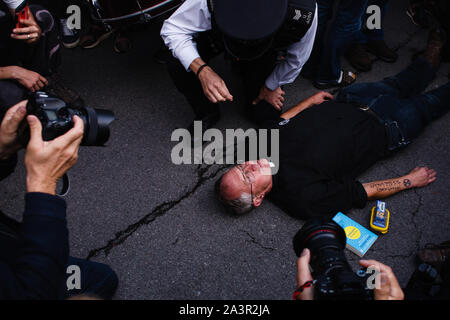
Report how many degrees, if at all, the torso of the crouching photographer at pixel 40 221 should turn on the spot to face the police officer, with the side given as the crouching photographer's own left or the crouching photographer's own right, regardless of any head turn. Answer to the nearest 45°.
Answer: approximately 45° to the crouching photographer's own left

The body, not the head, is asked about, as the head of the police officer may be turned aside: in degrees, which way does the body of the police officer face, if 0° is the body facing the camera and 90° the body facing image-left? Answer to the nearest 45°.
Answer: approximately 0°

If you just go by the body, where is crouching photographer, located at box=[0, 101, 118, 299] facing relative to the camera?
to the viewer's right
